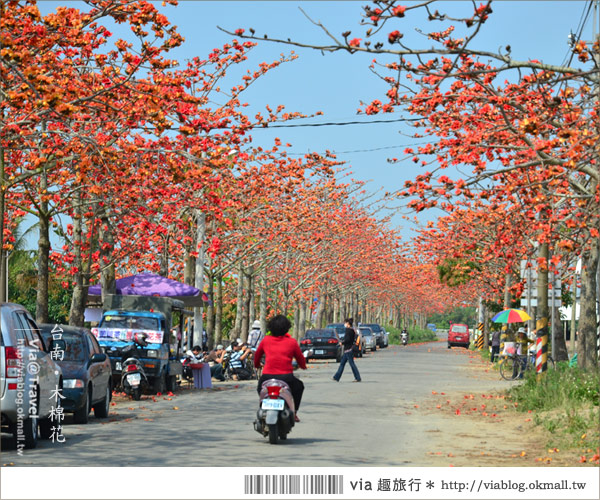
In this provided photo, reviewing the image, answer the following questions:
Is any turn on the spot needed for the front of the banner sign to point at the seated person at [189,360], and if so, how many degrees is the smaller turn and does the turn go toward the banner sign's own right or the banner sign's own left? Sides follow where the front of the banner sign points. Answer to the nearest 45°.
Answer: approximately 135° to the banner sign's own left

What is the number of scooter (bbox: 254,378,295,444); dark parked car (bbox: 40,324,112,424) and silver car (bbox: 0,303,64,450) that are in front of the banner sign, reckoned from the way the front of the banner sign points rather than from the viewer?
3

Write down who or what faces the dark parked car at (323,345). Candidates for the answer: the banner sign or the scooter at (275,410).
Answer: the scooter

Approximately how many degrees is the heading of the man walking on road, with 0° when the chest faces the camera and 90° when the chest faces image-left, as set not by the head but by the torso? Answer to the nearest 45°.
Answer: approximately 90°

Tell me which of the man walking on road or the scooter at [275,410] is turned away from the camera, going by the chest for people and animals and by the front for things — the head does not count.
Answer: the scooter

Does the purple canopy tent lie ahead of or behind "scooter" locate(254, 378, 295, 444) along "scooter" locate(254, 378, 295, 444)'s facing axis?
ahead

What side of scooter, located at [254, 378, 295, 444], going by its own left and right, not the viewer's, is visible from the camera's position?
back

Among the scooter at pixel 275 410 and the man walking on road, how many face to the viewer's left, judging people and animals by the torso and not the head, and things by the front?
1

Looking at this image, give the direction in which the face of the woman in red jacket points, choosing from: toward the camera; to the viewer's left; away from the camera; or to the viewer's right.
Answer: away from the camera

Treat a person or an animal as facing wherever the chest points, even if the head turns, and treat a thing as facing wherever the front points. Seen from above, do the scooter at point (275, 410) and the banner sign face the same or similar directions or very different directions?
very different directions

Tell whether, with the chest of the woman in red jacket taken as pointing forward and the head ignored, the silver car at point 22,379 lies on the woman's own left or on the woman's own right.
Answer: on the woman's own left
